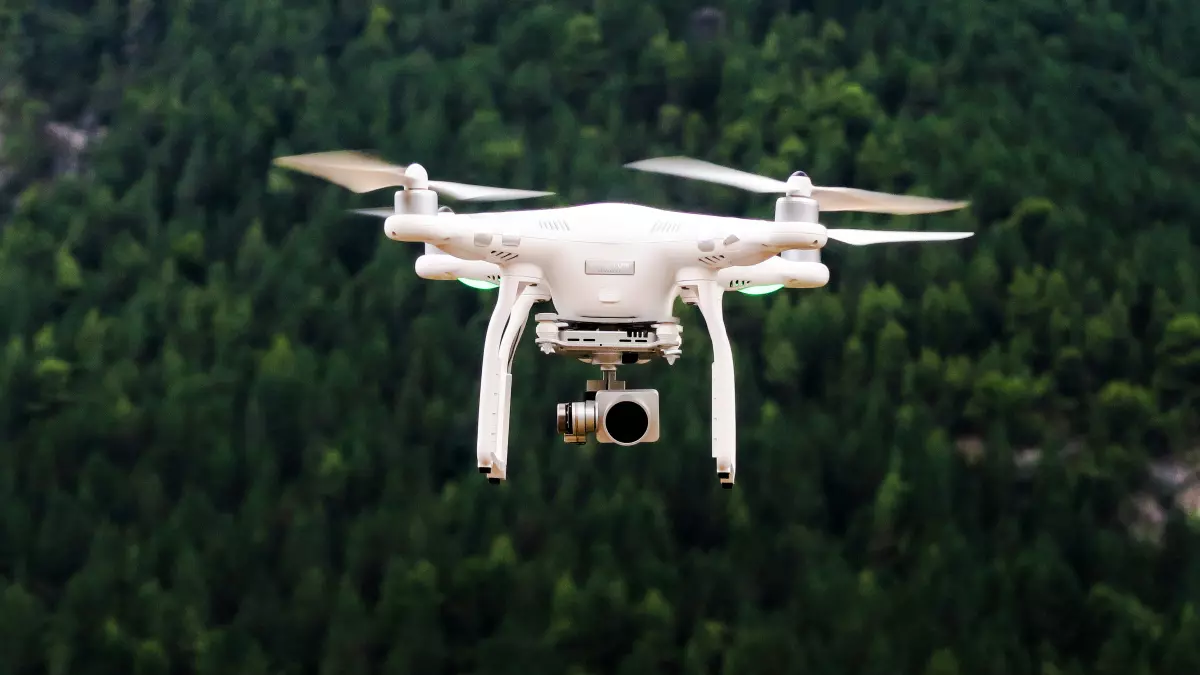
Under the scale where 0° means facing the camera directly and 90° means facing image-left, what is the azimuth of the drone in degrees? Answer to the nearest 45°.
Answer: approximately 0°
